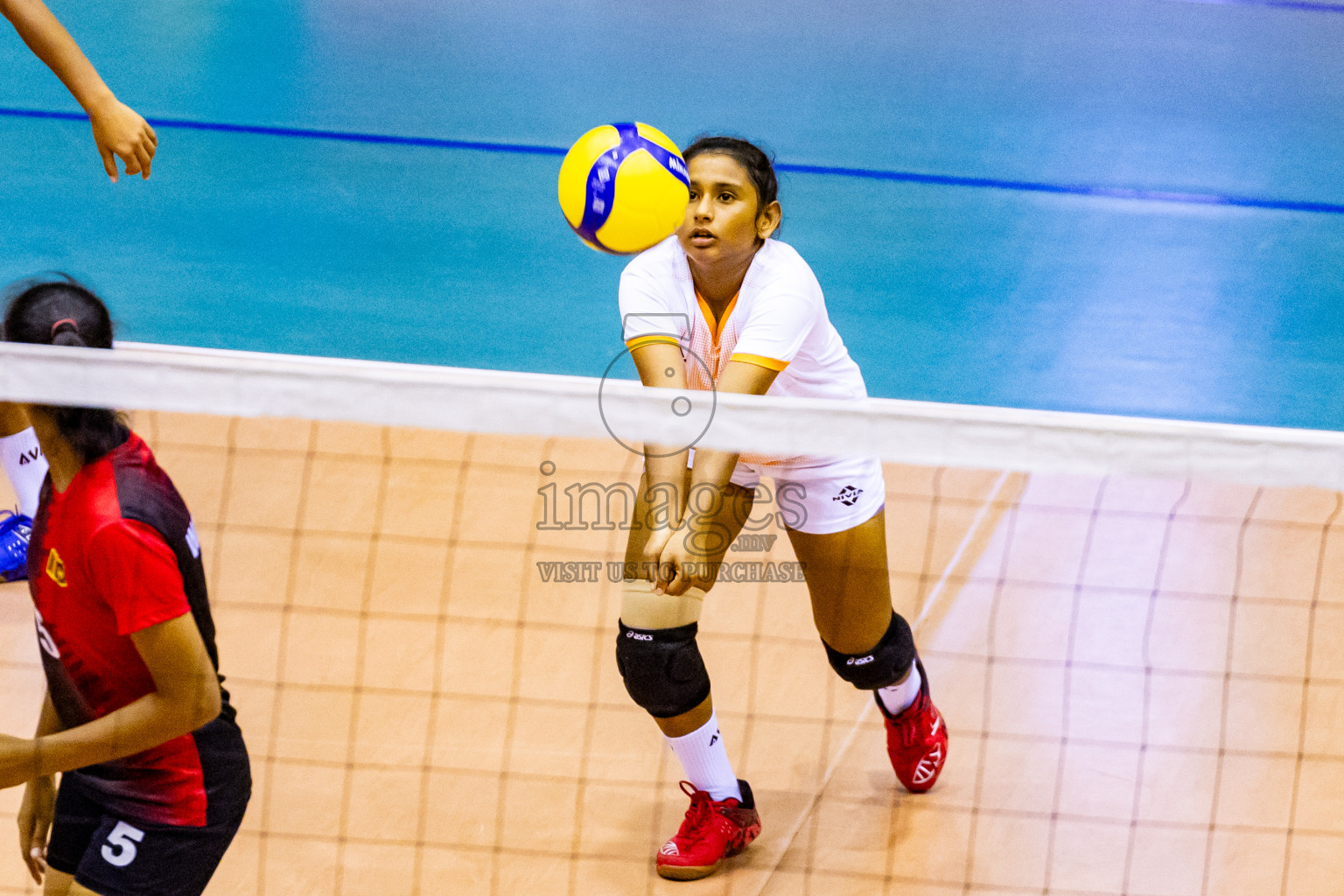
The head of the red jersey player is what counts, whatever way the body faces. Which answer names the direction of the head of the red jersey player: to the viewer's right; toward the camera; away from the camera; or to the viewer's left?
away from the camera

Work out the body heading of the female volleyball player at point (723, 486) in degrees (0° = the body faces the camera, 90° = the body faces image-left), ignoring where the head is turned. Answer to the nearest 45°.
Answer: approximately 45°

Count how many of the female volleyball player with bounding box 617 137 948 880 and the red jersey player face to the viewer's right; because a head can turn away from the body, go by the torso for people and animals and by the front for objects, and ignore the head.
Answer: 0

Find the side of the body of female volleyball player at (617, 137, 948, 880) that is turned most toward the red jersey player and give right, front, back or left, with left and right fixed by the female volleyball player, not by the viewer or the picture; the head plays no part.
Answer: front
